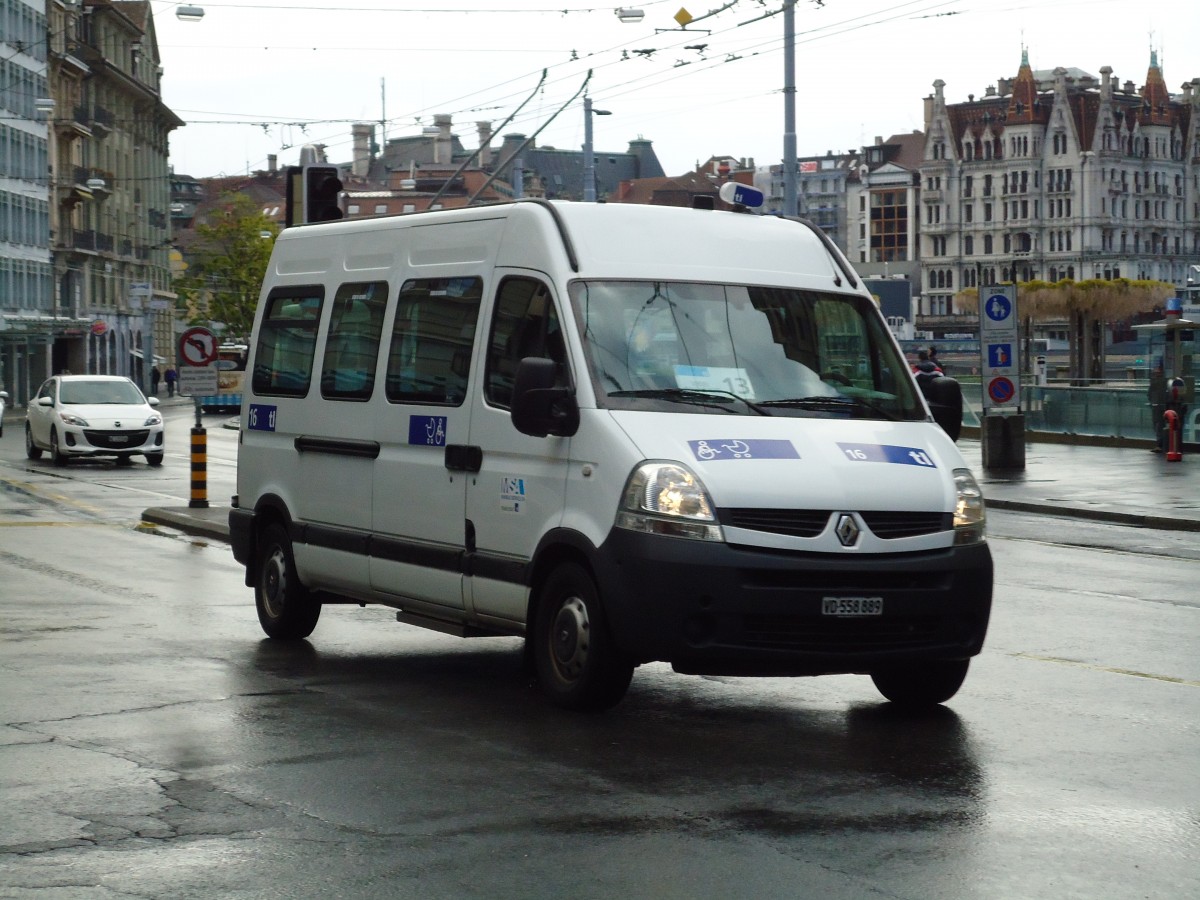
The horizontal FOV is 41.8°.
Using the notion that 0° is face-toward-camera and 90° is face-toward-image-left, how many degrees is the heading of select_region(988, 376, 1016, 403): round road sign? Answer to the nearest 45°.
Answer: approximately 0°

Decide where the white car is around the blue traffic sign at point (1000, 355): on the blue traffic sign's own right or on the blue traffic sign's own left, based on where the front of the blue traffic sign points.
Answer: on the blue traffic sign's own right

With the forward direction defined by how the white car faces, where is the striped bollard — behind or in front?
in front

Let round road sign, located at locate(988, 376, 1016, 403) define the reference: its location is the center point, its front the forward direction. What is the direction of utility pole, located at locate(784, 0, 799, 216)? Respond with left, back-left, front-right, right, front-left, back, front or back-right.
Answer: back-right

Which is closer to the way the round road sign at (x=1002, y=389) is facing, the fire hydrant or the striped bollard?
the striped bollard

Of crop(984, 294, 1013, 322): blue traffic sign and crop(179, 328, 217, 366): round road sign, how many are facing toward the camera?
2

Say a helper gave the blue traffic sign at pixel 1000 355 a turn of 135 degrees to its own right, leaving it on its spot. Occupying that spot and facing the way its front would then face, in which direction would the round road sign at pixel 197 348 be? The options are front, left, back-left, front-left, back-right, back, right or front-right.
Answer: left

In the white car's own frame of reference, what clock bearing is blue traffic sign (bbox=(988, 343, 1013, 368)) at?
The blue traffic sign is roughly at 10 o'clock from the white car.

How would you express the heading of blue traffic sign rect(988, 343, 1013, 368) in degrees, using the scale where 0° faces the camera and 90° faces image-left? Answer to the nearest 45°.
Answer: approximately 0°

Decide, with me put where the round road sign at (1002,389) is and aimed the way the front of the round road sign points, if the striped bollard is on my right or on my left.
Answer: on my right

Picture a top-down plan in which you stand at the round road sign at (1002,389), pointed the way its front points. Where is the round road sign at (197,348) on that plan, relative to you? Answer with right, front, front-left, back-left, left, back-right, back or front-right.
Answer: front-right

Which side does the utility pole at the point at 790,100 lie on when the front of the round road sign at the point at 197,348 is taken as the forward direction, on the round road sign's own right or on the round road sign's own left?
on the round road sign's own left

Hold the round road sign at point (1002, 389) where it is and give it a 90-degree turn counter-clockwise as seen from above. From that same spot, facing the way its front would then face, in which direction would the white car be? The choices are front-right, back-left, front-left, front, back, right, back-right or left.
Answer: back
